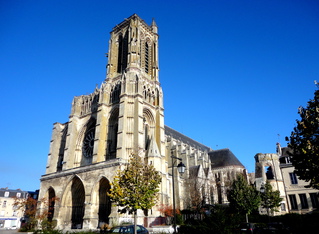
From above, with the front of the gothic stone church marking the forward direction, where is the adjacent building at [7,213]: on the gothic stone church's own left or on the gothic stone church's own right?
on the gothic stone church's own right

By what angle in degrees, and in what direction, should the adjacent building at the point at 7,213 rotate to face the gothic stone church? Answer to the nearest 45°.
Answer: approximately 45° to its left

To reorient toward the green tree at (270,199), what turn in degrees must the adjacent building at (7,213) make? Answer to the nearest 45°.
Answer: approximately 45° to its left

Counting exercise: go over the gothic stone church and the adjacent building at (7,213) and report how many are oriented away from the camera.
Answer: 0

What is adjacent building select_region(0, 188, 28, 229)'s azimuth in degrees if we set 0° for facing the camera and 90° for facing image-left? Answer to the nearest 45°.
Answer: approximately 0°

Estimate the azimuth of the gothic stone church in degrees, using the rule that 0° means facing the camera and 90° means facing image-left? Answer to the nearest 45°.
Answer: approximately 45°

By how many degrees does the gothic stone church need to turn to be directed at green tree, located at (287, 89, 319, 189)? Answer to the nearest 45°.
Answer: approximately 90° to its left
